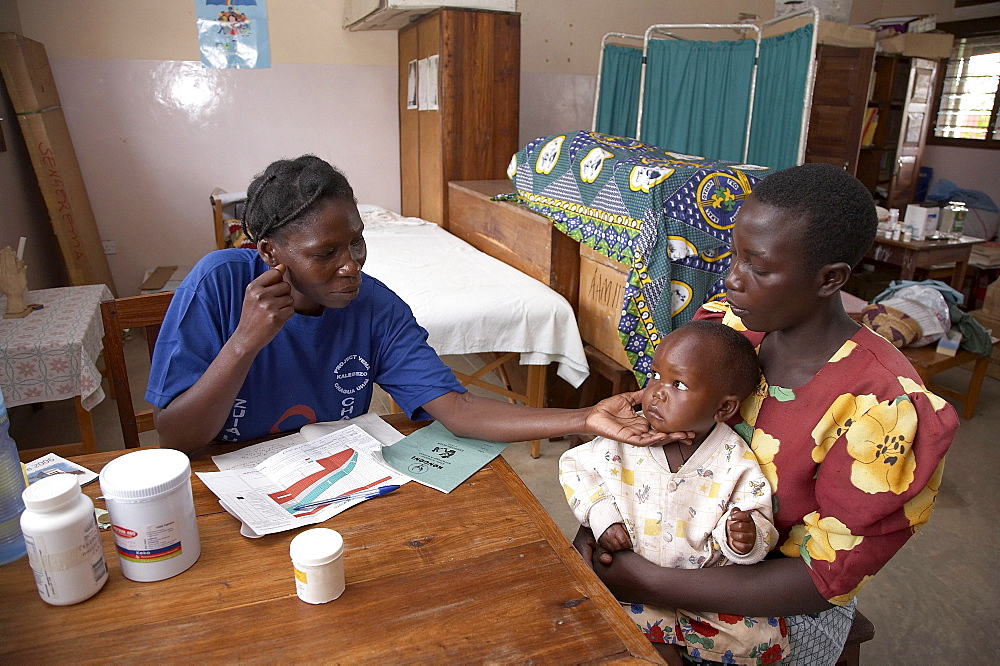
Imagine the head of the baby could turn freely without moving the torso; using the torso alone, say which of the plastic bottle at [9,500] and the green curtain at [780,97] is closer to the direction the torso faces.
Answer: the plastic bottle

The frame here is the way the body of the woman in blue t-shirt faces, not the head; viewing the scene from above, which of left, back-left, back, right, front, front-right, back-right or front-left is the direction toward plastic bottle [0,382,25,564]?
right

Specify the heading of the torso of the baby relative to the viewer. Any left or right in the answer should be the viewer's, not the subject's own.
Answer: facing the viewer and to the left of the viewer

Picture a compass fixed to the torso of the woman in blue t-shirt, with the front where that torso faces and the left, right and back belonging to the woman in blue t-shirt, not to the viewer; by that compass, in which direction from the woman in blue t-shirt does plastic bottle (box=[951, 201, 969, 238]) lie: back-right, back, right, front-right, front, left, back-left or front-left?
left

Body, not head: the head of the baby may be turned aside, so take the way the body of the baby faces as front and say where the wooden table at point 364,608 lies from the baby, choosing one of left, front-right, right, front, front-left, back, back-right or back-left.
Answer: front

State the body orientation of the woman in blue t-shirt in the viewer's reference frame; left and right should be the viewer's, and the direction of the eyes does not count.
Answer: facing the viewer and to the right of the viewer

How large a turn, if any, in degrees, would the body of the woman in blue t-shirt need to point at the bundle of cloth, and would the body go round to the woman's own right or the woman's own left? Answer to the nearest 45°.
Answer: approximately 90° to the woman's own left

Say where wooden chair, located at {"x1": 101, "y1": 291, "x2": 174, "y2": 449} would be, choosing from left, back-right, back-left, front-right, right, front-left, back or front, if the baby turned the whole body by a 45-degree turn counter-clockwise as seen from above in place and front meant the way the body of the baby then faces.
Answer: right

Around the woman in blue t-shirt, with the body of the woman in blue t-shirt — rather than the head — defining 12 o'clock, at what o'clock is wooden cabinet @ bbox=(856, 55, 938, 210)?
The wooden cabinet is roughly at 9 o'clock from the woman in blue t-shirt.

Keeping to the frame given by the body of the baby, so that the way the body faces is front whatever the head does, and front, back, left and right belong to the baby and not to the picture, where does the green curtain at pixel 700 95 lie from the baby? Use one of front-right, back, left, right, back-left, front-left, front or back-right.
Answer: back-right

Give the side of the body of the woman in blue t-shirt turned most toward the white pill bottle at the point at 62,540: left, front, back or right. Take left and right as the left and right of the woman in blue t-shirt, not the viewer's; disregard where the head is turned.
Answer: right

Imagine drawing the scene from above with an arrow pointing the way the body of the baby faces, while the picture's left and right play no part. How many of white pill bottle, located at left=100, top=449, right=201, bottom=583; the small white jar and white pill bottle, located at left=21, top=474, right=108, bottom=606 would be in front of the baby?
3

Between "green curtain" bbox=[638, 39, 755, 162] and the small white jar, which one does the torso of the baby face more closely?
the small white jar

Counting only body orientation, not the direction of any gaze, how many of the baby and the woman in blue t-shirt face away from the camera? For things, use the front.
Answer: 0

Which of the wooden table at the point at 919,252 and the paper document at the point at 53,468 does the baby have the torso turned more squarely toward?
the paper document

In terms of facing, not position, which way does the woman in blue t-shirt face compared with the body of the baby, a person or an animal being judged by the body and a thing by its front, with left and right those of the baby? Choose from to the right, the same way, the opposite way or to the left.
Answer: to the left
